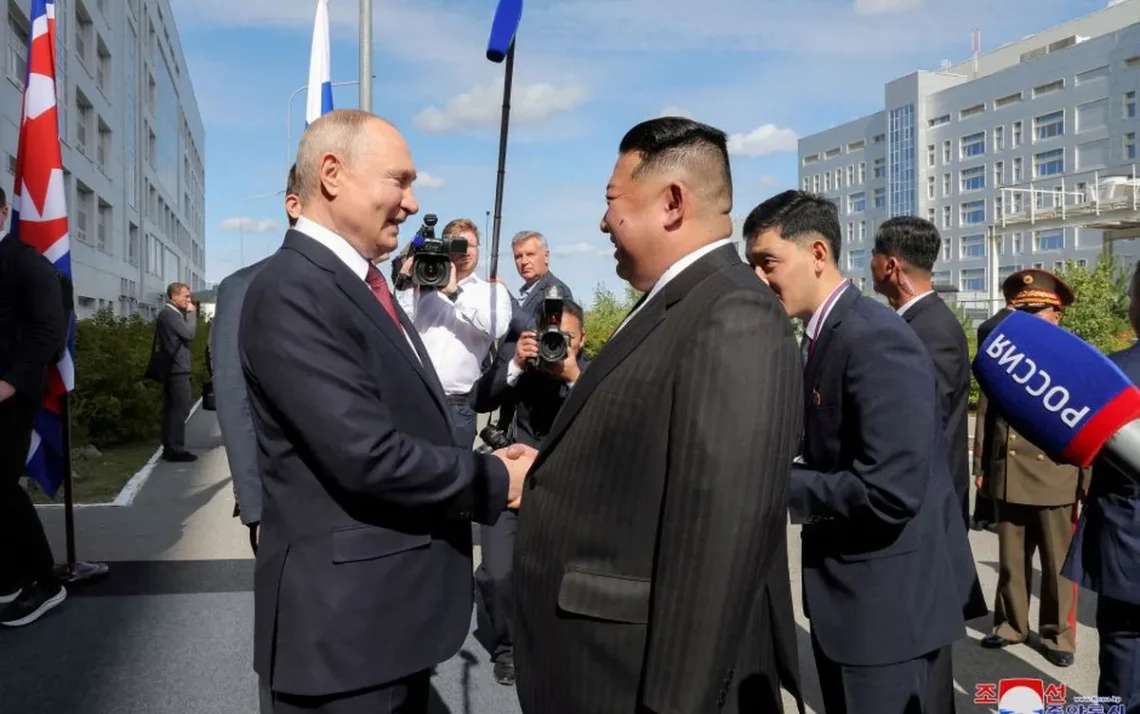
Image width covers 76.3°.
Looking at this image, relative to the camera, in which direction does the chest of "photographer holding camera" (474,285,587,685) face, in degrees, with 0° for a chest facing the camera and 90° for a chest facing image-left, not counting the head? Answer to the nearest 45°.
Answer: approximately 0°

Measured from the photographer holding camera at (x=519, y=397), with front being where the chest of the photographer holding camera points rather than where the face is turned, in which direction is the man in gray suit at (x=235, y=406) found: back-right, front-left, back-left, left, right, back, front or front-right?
front-right

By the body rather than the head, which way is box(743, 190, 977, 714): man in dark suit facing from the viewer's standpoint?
to the viewer's left

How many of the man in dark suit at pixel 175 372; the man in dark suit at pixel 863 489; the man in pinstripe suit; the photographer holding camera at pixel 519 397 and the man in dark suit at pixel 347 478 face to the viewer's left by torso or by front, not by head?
2

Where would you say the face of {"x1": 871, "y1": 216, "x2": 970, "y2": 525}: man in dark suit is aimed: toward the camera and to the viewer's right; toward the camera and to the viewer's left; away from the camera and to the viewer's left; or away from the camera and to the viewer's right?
away from the camera and to the viewer's left

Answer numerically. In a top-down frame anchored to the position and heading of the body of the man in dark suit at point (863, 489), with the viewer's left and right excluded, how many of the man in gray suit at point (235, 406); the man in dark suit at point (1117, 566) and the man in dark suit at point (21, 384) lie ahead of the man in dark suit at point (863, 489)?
2

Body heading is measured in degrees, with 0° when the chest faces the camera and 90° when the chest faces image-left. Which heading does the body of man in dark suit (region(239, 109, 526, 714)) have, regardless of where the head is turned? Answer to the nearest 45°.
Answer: approximately 270°

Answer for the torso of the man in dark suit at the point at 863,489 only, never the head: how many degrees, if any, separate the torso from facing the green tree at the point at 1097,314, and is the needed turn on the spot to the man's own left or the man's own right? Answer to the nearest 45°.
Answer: approximately 90° to the man's own right

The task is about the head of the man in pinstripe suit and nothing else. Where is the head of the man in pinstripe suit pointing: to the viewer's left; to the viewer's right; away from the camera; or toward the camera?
to the viewer's left

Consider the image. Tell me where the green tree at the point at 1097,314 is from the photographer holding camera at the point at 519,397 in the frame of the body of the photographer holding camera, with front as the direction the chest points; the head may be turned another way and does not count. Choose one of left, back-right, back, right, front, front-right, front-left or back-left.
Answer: back-left

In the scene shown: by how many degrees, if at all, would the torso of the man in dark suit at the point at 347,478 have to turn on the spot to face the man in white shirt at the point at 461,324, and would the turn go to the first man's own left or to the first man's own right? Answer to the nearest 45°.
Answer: approximately 90° to the first man's own left

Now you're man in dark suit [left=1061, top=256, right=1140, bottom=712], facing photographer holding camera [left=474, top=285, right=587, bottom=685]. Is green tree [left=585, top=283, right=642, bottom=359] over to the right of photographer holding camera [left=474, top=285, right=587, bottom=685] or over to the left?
right
